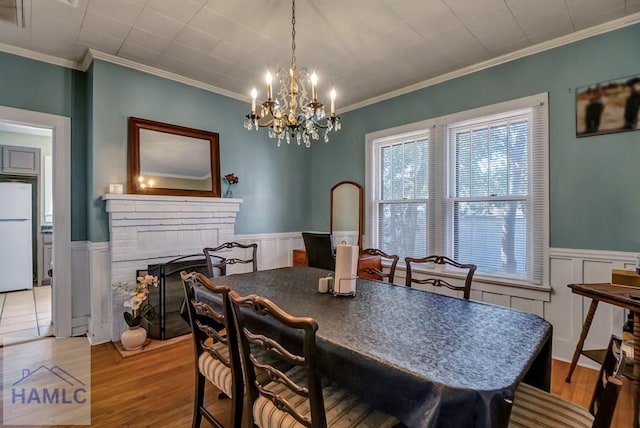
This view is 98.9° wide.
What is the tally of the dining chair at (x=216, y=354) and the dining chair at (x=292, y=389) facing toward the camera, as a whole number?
0

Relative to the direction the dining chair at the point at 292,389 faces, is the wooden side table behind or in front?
in front

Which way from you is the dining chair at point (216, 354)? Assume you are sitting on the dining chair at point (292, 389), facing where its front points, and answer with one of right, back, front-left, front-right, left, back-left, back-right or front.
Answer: left

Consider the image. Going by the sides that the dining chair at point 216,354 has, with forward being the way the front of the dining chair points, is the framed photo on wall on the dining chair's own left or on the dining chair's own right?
on the dining chair's own right

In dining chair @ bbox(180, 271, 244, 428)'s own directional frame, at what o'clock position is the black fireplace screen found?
The black fireplace screen is roughly at 10 o'clock from the dining chair.

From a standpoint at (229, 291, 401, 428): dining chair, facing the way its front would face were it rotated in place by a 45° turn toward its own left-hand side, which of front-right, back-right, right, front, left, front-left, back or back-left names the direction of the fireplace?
front-left

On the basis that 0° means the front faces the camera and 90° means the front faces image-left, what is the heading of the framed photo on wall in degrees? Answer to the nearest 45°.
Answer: approximately 45°

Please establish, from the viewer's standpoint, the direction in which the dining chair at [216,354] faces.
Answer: facing away from the viewer and to the right of the viewer

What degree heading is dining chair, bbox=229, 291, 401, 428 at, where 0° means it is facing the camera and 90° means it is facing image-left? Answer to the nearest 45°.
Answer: approximately 225°

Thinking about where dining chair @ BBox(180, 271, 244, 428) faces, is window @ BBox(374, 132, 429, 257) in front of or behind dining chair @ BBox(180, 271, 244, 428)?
in front

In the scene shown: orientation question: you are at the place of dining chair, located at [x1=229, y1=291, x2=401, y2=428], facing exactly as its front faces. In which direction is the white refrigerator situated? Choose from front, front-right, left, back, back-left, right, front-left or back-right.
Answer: left

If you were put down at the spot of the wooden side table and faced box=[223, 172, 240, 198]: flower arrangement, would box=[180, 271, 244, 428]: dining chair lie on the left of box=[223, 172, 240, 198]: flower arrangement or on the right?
left

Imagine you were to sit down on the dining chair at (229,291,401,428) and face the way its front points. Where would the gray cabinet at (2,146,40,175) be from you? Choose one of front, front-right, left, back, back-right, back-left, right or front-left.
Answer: left
